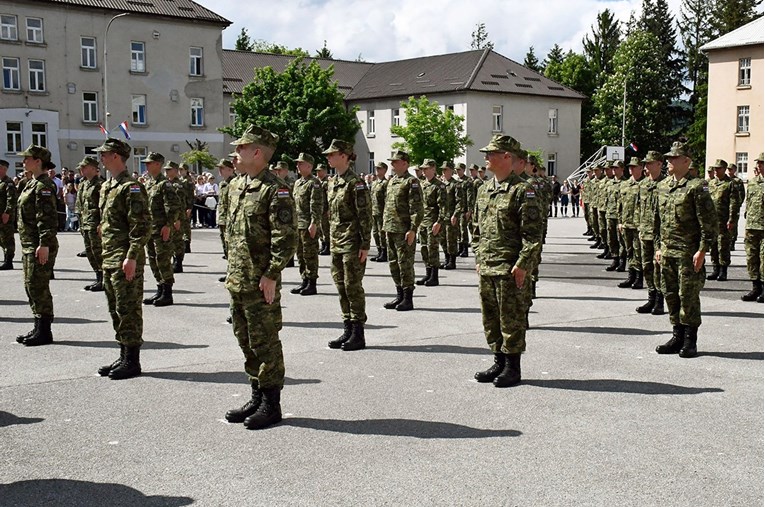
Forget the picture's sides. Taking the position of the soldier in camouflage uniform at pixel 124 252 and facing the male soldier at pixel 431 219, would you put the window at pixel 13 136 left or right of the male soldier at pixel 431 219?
left

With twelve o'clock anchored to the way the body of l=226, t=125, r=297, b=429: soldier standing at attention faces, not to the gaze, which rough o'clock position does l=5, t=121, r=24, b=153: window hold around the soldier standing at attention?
The window is roughly at 4 o'clock from the soldier standing at attention.

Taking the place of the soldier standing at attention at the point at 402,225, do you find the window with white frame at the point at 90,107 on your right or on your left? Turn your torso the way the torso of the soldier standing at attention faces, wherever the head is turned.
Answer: on your right

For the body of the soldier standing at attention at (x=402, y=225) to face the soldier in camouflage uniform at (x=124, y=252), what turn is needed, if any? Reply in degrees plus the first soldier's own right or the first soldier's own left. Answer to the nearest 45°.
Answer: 0° — they already face them

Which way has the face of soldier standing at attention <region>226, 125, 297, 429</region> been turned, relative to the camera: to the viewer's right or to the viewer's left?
to the viewer's left

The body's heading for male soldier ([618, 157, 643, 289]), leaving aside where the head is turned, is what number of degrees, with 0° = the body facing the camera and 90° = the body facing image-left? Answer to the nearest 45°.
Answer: approximately 45°

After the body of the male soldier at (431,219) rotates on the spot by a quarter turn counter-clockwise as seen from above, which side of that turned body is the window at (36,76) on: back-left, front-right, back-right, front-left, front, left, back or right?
back

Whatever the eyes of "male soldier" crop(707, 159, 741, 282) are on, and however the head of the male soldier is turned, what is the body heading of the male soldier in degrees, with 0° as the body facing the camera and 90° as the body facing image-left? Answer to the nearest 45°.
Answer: approximately 45°

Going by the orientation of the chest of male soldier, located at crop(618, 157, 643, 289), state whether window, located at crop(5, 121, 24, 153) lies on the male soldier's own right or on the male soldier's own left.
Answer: on the male soldier's own right

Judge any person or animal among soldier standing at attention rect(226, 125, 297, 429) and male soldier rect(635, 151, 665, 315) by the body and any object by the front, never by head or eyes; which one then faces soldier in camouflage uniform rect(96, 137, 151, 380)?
the male soldier

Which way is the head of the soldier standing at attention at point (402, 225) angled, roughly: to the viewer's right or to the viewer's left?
to the viewer's left

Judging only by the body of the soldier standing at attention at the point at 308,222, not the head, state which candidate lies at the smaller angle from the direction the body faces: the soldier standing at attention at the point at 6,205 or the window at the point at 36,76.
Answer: the soldier standing at attention

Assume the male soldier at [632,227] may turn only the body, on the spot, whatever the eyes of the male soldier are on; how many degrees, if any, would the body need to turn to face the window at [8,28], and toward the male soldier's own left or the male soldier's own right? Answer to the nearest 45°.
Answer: approximately 90° to the male soldier's own right

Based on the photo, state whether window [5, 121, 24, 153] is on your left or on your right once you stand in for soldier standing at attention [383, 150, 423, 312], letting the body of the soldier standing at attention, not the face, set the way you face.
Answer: on your right
